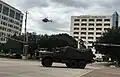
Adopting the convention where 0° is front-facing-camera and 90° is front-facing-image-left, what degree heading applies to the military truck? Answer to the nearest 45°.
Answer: approximately 90°
